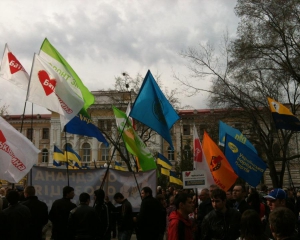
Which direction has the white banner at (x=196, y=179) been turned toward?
toward the camera

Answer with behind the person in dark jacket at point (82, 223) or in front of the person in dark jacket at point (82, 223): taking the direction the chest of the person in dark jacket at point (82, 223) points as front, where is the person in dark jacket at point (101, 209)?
in front

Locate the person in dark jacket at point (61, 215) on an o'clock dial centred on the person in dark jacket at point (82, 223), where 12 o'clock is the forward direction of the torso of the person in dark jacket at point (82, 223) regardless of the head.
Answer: the person in dark jacket at point (61, 215) is roughly at 11 o'clock from the person in dark jacket at point (82, 223).

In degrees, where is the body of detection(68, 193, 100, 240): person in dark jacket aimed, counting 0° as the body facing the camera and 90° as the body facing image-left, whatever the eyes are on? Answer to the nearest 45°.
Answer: approximately 180°

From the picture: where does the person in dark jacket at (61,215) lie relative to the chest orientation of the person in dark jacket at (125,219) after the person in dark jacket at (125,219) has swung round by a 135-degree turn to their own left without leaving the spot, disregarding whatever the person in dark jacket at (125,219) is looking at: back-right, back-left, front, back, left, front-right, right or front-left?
right

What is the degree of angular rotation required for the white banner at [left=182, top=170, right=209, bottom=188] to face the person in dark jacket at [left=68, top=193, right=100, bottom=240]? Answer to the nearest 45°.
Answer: approximately 45° to its right
